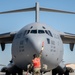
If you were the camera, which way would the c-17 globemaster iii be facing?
facing the viewer
